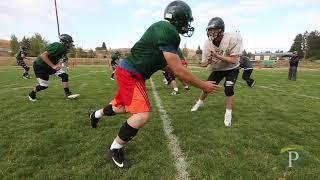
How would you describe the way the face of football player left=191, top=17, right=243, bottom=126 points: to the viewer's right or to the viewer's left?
to the viewer's left

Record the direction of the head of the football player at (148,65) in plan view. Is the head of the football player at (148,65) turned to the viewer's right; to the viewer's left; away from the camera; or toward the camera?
to the viewer's right

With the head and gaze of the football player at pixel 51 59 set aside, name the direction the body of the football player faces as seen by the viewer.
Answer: to the viewer's right

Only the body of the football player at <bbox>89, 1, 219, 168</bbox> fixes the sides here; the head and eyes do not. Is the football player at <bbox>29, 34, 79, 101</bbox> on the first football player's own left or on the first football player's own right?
on the first football player's own left

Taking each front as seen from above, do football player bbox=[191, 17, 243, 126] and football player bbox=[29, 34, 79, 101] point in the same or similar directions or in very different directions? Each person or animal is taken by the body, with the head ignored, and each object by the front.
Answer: very different directions

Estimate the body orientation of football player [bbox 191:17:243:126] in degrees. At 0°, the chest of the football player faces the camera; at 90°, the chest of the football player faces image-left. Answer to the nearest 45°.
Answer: approximately 45°

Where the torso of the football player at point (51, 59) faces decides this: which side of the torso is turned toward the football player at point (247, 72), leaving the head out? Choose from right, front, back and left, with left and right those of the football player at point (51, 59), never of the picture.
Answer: front
